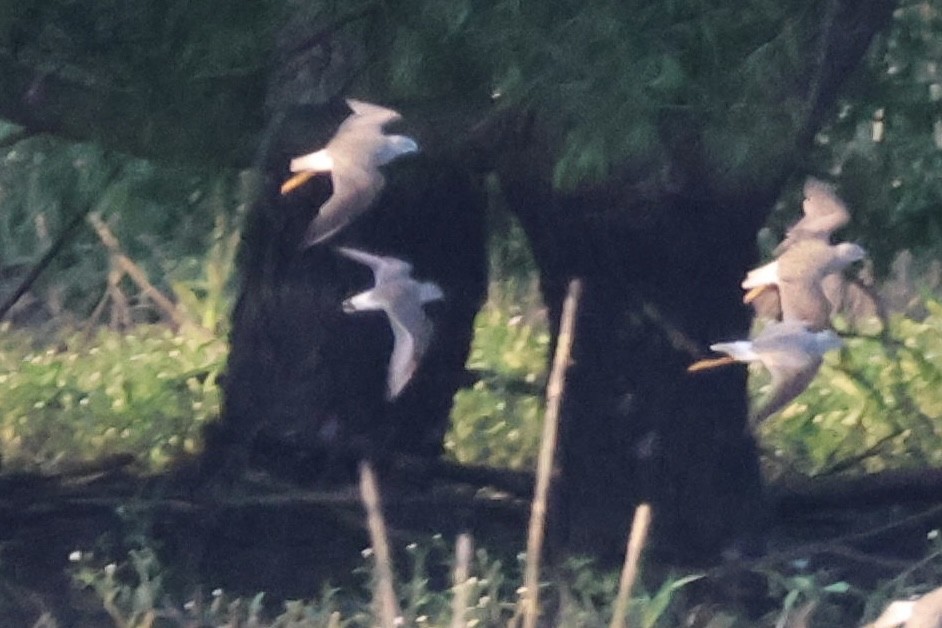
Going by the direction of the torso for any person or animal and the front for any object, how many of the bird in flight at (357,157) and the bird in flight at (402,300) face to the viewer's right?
2

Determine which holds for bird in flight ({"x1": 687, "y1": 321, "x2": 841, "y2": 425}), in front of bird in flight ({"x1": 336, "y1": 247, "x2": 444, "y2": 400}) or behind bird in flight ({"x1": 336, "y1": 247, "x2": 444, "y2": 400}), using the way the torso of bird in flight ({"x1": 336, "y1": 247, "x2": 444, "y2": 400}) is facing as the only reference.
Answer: in front

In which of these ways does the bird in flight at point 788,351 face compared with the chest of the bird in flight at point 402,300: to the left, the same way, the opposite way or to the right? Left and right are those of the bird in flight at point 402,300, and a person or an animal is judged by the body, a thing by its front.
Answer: the same way

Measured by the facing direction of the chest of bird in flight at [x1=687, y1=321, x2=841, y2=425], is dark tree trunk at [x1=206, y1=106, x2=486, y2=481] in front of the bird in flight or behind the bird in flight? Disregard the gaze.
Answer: behind

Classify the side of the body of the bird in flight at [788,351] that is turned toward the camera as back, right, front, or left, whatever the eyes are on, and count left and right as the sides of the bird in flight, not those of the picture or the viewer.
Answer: right

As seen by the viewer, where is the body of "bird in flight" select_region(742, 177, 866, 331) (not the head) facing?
to the viewer's right

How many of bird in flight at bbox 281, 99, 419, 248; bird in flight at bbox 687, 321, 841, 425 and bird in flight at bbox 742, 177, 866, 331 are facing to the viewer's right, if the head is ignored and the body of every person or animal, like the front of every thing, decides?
3

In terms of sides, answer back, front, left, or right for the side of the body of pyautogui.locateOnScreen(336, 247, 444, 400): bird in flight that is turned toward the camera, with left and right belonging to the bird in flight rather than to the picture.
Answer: right

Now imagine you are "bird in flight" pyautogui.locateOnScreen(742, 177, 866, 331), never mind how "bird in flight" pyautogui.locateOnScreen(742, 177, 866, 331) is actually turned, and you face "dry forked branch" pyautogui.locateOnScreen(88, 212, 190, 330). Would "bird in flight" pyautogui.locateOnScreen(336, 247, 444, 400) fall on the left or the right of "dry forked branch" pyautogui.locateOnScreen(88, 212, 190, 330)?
left

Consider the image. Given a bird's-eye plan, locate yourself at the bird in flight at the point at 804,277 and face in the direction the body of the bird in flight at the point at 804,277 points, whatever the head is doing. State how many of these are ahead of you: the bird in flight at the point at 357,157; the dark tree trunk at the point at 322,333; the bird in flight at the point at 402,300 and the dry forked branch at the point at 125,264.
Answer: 0

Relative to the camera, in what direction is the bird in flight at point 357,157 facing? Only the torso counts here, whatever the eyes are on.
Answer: to the viewer's right

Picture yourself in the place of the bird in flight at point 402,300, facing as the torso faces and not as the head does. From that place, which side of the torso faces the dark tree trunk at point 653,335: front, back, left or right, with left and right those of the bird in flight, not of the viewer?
front

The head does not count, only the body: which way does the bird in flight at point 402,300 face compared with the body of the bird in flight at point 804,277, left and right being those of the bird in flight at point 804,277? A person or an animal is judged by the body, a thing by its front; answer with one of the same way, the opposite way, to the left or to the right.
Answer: the same way

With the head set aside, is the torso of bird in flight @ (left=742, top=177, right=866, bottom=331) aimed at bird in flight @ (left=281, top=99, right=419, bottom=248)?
no

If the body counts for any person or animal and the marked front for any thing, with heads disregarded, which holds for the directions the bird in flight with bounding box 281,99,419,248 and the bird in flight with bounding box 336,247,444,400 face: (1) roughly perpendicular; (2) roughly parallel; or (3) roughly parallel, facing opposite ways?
roughly parallel

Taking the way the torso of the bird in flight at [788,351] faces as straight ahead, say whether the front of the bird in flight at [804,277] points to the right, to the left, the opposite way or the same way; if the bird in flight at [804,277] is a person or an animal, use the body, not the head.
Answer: the same way

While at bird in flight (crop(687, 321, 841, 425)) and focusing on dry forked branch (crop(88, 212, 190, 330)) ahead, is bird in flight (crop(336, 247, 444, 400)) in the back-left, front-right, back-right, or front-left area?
front-left

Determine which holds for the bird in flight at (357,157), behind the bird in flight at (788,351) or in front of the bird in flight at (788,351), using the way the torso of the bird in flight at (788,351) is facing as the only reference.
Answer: behind
